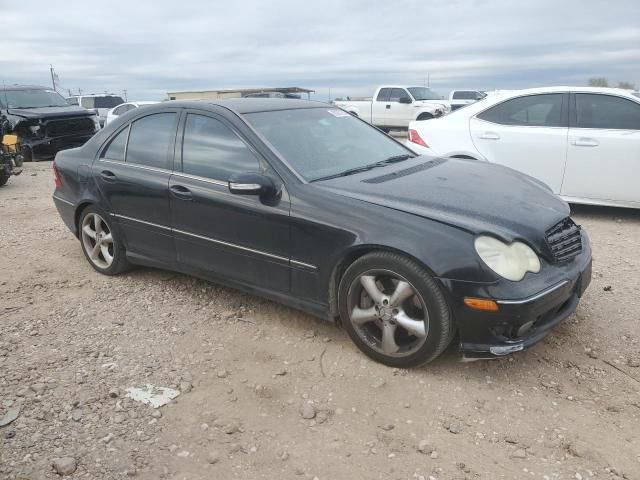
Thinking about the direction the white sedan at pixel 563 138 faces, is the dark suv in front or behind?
behind

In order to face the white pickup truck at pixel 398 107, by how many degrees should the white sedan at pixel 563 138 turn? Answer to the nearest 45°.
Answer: approximately 90° to its left

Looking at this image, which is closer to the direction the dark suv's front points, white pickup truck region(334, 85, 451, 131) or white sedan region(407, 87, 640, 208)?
the white sedan

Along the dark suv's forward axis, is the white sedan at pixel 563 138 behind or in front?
in front

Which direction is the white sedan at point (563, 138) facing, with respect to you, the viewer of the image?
facing to the right of the viewer

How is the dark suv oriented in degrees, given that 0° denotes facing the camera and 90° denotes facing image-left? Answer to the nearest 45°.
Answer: approximately 315°

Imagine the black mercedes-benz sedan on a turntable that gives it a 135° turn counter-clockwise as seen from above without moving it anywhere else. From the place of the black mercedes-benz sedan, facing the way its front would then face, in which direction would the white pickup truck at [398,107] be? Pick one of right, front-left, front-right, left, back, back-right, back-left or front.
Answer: front

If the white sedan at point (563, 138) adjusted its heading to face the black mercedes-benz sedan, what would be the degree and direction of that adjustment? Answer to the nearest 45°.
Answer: approximately 90° to its right

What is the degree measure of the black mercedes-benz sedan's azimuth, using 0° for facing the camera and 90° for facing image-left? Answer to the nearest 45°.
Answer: approximately 315°

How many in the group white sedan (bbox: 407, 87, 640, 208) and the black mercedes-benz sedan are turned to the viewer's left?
0
